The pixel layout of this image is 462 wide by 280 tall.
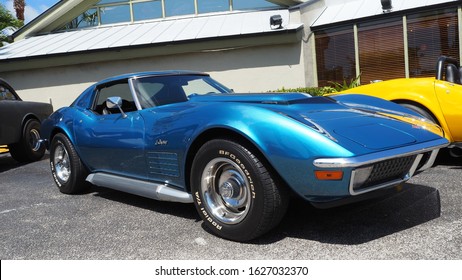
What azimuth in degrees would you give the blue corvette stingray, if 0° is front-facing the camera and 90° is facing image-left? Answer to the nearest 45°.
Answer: approximately 315°

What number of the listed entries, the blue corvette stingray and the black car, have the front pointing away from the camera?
0

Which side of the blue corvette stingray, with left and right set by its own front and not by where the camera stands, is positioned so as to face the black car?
back

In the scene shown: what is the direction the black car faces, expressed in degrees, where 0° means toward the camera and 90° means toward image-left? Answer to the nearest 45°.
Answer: approximately 45°

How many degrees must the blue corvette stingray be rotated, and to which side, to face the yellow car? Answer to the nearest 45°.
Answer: approximately 90° to its left
